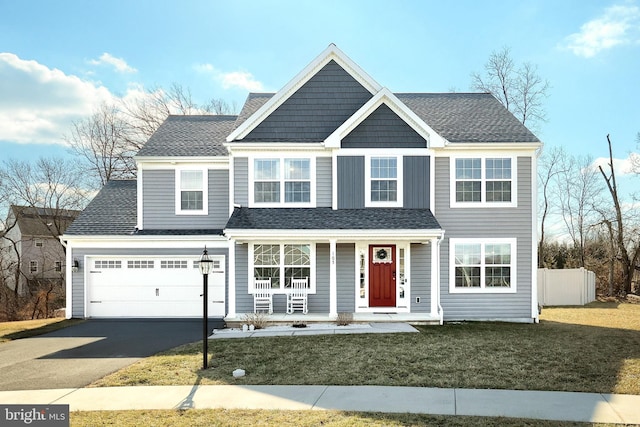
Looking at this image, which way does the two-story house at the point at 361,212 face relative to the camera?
toward the camera

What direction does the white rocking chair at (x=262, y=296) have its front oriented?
toward the camera

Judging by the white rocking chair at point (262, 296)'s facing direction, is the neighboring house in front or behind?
behind

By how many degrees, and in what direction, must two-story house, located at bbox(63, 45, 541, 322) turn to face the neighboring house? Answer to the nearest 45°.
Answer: approximately 135° to its right
